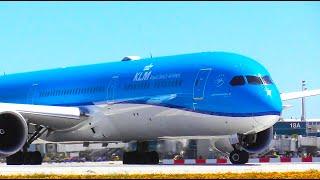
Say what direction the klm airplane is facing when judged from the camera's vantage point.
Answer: facing the viewer and to the right of the viewer
